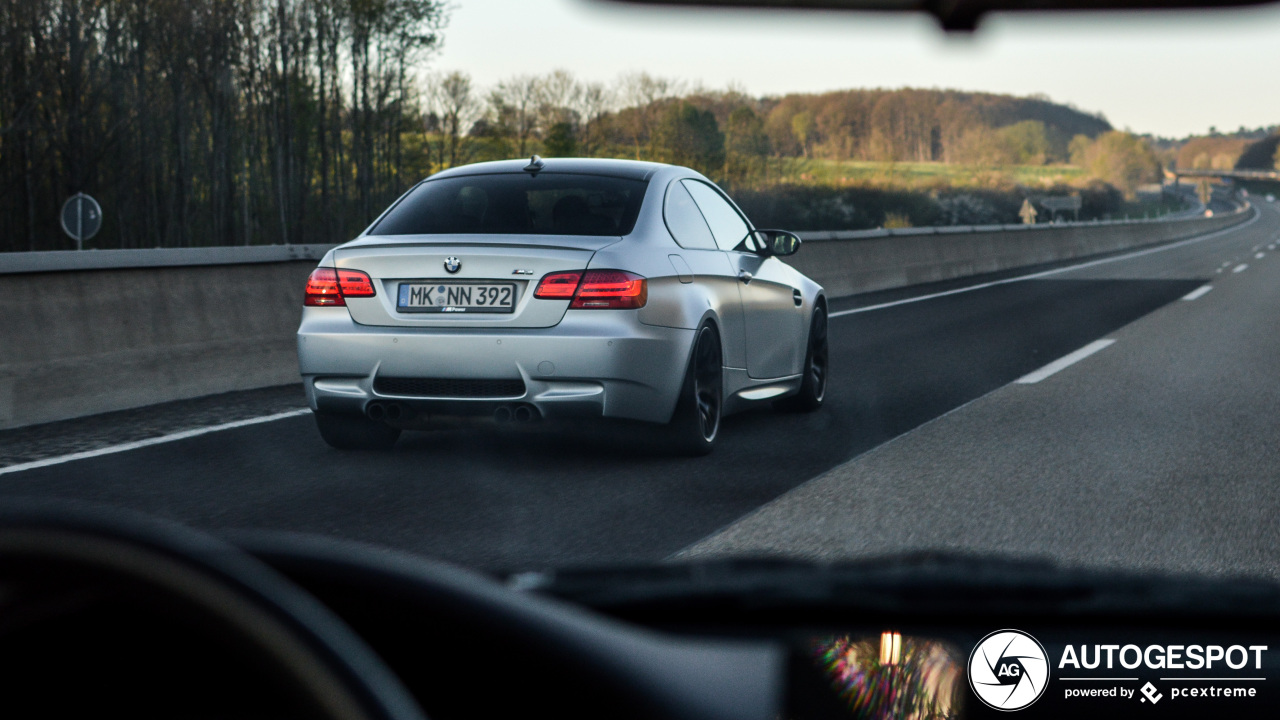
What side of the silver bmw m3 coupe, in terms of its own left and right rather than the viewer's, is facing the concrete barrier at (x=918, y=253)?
front

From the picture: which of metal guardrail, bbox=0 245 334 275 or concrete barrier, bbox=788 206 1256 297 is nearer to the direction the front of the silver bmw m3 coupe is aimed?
the concrete barrier

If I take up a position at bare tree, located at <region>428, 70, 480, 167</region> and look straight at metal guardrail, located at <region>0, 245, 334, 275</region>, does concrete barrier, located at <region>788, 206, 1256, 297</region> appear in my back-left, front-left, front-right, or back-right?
front-left

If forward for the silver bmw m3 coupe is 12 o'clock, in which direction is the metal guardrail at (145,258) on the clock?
The metal guardrail is roughly at 9 o'clock from the silver bmw m3 coupe.

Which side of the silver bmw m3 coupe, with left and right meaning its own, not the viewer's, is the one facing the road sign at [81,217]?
left

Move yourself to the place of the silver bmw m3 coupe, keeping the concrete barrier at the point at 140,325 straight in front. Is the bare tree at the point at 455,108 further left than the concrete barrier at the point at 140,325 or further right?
right

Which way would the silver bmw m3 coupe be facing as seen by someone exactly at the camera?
facing away from the viewer and to the right of the viewer
